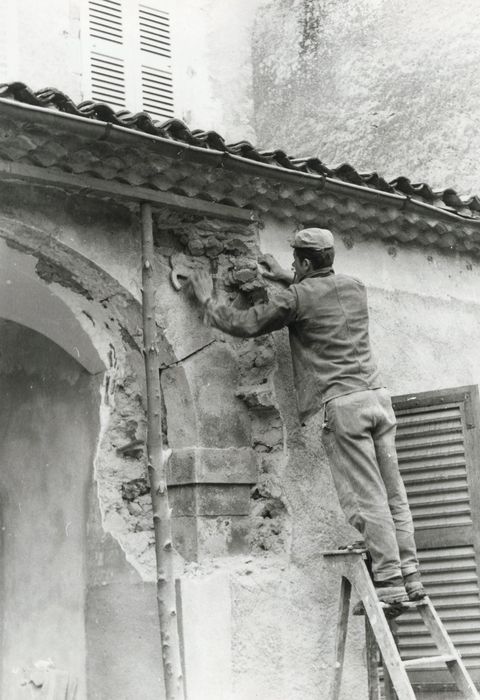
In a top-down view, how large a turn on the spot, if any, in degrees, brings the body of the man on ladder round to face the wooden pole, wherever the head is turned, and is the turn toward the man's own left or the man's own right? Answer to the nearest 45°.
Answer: approximately 45° to the man's own left

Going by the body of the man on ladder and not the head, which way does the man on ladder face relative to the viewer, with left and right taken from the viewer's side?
facing away from the viewer and to the left of the viewer

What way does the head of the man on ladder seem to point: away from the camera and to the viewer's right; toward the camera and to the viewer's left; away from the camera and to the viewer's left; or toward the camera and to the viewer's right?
away from the camera and to the viewer's left
